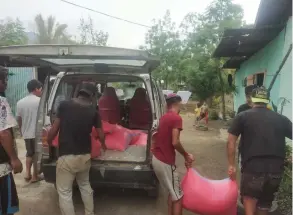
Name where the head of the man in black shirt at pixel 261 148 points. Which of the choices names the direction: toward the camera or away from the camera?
away from the camera

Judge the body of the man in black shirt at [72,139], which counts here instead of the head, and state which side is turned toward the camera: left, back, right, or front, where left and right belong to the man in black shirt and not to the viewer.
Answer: back

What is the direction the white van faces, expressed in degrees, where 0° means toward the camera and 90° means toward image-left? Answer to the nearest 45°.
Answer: approximately 180°

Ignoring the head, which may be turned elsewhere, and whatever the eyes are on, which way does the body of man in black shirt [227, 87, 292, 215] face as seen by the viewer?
away from the camera

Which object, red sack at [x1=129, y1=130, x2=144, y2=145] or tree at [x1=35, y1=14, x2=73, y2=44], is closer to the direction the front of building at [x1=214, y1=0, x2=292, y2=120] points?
the red sack

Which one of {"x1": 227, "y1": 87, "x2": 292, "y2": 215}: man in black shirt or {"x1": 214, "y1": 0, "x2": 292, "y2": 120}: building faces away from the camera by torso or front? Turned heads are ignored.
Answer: the man in black shirt

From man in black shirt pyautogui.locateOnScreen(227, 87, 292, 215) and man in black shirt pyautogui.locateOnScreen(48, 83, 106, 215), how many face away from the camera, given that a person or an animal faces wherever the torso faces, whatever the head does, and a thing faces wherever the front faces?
2

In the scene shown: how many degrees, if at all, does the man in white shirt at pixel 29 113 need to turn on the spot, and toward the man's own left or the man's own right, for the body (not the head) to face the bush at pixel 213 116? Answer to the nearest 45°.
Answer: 0° — they already face it
